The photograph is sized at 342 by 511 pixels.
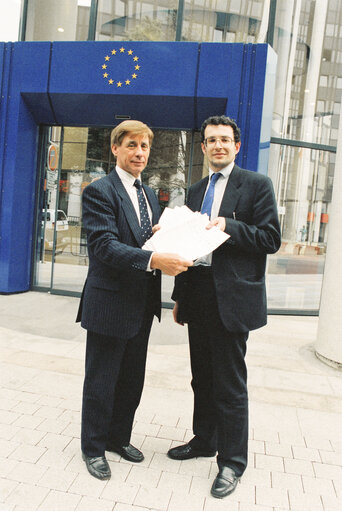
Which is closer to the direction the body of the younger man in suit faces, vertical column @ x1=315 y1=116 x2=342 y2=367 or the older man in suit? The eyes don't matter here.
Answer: the older man in suit

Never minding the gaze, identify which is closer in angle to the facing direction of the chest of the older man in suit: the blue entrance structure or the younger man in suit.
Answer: the younger man in suit

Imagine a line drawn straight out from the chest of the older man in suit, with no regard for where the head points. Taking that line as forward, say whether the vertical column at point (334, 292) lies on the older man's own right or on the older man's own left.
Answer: on the older man's own left

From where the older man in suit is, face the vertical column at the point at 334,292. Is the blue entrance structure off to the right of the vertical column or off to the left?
left

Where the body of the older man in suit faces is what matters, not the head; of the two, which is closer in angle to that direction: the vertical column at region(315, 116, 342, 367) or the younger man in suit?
the younger man in suit
